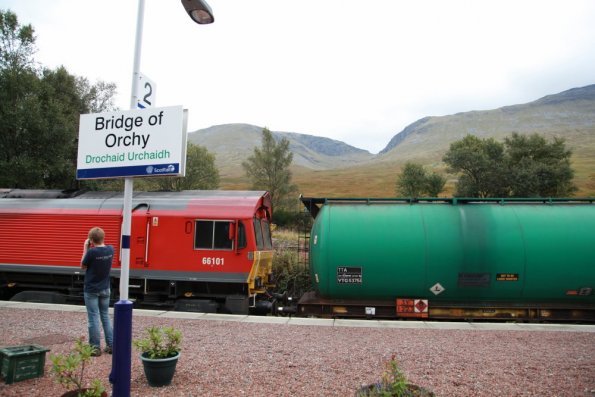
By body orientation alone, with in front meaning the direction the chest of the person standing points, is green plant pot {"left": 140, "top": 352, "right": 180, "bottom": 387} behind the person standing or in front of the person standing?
behind

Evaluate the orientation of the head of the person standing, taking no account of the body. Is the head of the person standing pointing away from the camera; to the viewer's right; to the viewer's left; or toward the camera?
away from the camera

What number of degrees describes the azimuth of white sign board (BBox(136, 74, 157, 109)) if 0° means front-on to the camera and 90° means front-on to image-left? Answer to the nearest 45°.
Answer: approximately 315°

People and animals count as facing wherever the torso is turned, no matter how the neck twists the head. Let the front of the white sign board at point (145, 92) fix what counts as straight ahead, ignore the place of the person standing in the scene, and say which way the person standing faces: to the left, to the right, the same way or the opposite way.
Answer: the opposite way

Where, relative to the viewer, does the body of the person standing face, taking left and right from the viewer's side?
facing away from the viewer and to the left of the viewer

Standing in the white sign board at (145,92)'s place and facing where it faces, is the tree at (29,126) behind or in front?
behind
